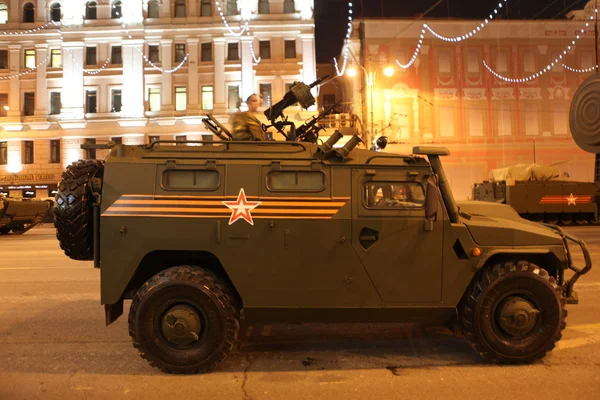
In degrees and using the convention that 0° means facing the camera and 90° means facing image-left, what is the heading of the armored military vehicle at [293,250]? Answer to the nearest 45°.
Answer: approximately 270°

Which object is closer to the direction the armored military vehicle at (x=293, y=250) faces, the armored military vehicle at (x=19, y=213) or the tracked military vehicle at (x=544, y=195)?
the tracked military vehicle

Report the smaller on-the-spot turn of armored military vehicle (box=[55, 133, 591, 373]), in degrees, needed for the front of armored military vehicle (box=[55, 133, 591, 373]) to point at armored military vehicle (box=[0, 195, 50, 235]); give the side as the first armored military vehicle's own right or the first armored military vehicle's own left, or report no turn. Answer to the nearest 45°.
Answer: approximately 135° to the first armored military vehicle's own left

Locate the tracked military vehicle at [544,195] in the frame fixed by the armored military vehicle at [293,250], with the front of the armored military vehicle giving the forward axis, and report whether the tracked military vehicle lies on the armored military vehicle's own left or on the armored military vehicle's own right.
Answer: on the armored military vehicle's own left
